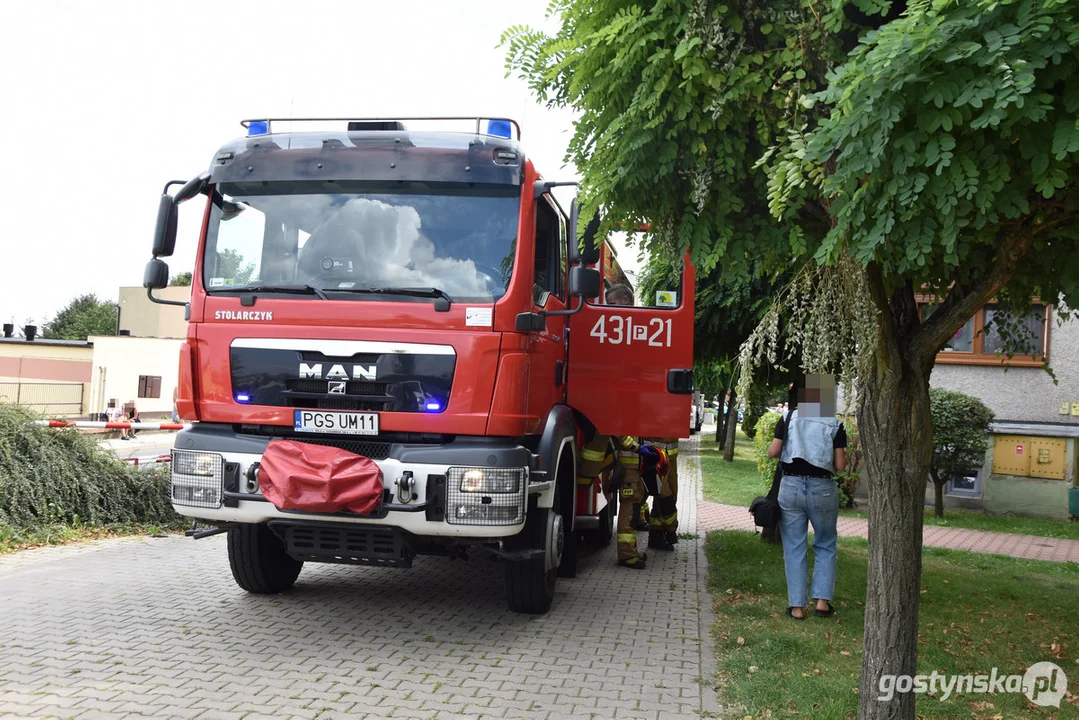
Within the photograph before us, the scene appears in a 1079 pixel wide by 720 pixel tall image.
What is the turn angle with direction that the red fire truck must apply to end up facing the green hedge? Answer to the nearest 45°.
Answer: approximately 135° to its right

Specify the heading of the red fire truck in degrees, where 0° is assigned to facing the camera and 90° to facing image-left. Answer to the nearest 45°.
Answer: approximately 0°

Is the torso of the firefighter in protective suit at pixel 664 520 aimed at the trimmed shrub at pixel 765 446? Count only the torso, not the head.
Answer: no

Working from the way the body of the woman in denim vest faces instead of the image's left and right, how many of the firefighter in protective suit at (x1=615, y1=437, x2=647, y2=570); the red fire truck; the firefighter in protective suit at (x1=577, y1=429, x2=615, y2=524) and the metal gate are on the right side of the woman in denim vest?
0

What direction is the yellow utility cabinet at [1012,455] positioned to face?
toward the camera

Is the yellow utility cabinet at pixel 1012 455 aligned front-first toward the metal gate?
no

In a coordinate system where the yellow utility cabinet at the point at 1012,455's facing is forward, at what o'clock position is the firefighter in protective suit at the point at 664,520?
The firefighter in protective suit is roughly at 1 o'clock from the yellow utility cabinet.

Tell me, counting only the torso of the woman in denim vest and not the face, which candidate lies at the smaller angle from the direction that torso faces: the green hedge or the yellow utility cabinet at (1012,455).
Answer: the yellow utility cabinet

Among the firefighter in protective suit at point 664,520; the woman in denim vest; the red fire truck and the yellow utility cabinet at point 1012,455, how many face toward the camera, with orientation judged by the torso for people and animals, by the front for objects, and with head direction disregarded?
2

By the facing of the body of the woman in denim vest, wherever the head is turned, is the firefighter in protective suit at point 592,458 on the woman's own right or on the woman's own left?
on the woman's own left

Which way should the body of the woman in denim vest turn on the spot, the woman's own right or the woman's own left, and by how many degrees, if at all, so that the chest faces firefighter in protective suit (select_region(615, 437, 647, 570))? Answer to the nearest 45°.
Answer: approximately 45° to the woman's own left

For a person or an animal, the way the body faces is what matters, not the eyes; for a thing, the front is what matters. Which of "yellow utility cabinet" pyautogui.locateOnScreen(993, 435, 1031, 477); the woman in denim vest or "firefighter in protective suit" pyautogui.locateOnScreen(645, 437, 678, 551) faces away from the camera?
the woman in denim vest

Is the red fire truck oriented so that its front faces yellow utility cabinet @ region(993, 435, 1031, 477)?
no

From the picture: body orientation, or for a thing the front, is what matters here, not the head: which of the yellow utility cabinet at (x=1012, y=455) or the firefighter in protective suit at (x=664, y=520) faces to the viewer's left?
the firefighter in protective suit
